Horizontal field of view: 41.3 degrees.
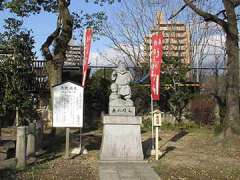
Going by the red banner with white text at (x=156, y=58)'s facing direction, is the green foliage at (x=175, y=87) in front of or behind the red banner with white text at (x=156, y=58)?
behind

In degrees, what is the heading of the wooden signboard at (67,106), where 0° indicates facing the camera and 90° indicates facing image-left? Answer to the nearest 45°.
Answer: approximately 0°

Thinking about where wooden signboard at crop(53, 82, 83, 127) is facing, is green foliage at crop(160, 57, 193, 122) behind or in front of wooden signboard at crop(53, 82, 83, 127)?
behind

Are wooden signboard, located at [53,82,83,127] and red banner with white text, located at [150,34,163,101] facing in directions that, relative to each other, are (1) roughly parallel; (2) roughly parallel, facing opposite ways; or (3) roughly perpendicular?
roughly parallel

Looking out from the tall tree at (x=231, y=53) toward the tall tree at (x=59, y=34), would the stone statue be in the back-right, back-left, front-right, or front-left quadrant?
front-left

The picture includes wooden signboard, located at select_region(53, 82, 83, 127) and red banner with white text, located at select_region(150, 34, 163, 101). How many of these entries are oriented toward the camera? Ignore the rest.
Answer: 2

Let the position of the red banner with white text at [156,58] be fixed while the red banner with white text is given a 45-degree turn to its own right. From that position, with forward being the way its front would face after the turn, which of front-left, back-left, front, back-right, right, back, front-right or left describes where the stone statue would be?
front

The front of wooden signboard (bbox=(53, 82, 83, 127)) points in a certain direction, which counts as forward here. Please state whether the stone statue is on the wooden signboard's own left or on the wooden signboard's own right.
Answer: on the wooden signboard's own left

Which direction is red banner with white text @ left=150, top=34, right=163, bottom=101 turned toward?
toward the camera

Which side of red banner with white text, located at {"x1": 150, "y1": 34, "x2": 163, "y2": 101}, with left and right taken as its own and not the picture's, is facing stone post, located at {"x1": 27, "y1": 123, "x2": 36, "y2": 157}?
right

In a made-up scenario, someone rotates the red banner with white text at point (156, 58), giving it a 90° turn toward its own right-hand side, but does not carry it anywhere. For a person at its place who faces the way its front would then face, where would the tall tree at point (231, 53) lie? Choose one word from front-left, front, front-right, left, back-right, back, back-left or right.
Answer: back-right
